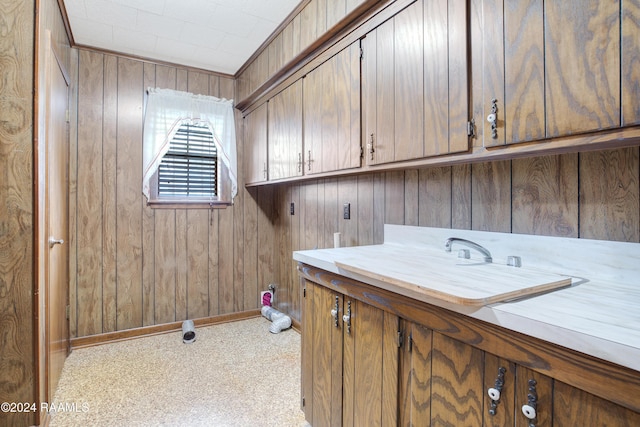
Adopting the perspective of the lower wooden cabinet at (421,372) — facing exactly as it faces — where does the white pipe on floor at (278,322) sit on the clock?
The white pipe on floor is roughly at 3 o'clock from the lower wooden cabinet.

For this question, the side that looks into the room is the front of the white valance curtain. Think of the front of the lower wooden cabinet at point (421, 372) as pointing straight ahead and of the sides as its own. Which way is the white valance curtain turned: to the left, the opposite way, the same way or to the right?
to the left

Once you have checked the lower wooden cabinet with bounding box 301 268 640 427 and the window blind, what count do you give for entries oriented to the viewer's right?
0

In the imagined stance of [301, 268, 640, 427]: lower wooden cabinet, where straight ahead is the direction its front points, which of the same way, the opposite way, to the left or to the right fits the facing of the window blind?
to the left

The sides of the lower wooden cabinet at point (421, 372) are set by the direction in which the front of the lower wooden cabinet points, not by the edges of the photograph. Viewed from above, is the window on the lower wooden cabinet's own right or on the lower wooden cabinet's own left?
on the lower wooden cabinet's own right

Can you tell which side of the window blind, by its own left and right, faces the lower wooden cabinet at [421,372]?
front

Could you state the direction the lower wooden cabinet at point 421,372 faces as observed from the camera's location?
facing the viewer and to the left of the viewer

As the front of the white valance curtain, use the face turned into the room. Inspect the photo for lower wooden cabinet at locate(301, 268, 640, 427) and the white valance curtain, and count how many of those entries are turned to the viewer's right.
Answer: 0

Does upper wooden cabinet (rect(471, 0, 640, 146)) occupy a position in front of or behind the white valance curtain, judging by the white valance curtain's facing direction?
in front
